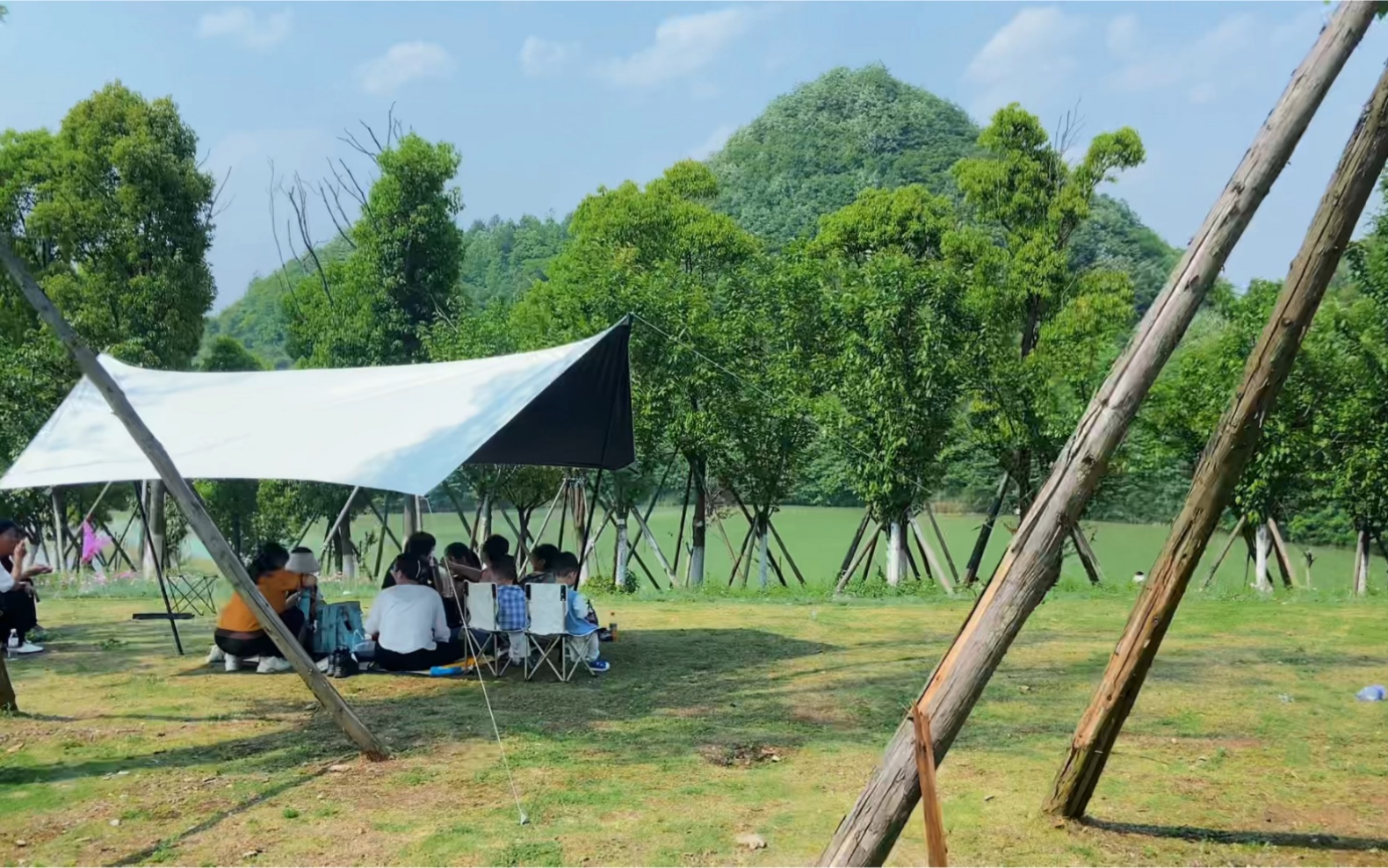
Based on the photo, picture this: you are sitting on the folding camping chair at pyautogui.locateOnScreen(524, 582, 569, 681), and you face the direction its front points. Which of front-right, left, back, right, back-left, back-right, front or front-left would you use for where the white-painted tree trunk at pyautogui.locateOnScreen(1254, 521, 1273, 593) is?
front-right

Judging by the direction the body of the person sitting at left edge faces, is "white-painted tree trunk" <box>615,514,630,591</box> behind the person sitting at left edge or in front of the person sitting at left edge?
in front

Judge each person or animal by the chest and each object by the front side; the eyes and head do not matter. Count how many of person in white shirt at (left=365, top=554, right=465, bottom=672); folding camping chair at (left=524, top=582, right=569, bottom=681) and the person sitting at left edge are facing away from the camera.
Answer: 2

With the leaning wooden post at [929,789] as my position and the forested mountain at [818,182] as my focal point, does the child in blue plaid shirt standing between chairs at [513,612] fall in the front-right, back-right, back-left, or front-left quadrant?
front-left

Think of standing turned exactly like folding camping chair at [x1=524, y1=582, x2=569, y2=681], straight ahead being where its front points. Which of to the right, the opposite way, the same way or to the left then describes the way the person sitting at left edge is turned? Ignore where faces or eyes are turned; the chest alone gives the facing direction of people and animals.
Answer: to the right

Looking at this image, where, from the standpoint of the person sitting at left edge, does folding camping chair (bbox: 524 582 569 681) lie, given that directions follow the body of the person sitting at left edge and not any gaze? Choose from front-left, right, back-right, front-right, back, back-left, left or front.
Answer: front-right

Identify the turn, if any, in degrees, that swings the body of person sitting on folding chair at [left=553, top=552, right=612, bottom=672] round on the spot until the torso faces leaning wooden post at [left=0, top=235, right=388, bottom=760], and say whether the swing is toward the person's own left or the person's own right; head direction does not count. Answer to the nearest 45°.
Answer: approximately 180°

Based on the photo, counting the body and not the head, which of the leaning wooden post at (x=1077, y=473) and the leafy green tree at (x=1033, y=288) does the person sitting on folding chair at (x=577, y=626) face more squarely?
the leafy green tree

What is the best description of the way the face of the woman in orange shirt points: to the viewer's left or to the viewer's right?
to the viewer's right

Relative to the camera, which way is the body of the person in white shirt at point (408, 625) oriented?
away from the camera

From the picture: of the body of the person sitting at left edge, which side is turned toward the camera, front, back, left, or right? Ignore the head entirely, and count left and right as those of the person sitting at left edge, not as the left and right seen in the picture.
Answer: right

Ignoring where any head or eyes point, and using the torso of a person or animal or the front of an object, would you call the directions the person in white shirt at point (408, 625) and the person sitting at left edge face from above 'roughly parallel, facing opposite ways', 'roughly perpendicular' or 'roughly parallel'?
roughly perpendicular

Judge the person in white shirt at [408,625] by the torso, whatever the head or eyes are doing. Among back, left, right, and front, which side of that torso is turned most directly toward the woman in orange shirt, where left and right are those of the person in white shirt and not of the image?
left

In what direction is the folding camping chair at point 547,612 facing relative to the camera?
away from the camera
